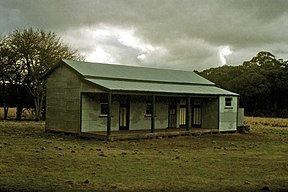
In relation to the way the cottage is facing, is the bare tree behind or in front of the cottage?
behind

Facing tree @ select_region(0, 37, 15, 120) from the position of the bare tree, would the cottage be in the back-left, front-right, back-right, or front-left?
back-left

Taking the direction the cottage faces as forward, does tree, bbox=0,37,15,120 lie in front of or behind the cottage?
behind

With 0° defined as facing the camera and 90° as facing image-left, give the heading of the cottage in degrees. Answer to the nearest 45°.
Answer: approximately 315°
